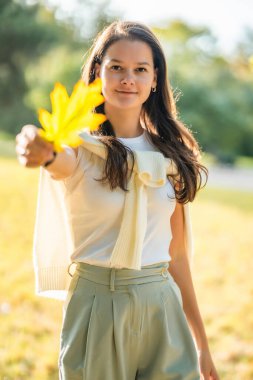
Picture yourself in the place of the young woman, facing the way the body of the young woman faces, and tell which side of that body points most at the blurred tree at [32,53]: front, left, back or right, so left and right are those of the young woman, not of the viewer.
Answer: back

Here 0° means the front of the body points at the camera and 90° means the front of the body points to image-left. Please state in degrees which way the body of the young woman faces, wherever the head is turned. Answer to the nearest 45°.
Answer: approximately 0°

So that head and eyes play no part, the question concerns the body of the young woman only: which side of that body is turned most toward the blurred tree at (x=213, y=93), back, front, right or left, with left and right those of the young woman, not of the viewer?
back
